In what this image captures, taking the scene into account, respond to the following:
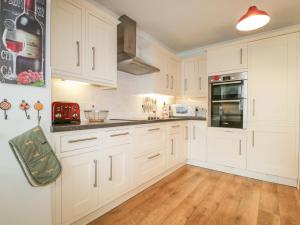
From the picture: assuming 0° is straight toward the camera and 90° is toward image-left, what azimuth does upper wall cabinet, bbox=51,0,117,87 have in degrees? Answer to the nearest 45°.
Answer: approximately 315°

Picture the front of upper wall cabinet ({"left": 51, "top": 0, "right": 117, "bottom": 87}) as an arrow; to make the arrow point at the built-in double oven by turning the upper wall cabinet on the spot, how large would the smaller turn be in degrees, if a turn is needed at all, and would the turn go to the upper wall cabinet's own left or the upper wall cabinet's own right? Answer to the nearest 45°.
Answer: approximately 45° to the upper wall cabinet's own left

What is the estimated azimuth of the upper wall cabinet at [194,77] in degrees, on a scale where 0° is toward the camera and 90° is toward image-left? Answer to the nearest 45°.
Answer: approximately 0°

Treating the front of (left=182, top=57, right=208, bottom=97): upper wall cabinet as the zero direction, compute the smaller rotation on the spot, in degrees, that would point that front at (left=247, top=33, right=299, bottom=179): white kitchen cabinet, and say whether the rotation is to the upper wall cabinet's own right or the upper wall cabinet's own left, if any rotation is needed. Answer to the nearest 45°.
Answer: approximately 45° to the upper wall cabinet's own left

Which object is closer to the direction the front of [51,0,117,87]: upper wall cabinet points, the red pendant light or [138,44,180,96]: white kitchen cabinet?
the red pendant light

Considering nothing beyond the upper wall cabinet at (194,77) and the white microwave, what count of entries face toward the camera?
2
